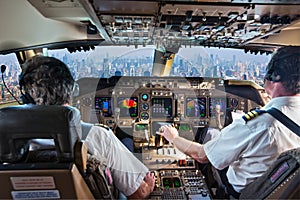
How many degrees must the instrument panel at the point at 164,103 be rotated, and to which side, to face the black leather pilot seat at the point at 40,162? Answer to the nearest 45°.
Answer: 0° — it already faces it

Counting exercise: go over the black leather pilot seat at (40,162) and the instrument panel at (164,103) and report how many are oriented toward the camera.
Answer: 1

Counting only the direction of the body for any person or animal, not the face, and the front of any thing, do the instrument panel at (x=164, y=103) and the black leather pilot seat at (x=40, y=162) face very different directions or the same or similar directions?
very different directions

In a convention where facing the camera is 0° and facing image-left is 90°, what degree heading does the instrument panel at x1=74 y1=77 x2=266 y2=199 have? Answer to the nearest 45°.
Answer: approximately 0°

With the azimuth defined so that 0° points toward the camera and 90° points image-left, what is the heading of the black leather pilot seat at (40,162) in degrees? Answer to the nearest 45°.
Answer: approximately 180°

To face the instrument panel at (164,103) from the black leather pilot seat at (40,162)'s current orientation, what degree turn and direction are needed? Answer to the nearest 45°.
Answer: approximately 45° to its right
